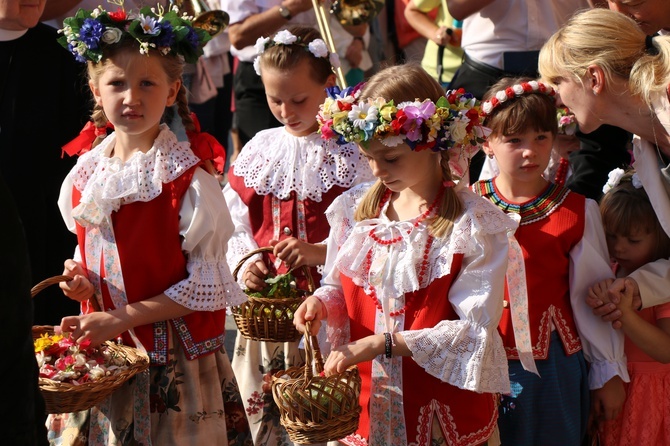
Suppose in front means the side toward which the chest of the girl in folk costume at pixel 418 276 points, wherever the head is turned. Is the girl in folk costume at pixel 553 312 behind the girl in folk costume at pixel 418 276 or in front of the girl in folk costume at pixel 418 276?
behind

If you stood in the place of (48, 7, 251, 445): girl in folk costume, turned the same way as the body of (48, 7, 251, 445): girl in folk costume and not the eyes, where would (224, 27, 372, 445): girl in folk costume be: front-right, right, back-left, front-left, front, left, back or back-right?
back

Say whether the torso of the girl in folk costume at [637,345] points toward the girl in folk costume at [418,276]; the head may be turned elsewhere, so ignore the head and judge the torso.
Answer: yes

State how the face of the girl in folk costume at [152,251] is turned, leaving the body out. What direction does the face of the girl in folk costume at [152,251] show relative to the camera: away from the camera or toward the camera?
toward the camera

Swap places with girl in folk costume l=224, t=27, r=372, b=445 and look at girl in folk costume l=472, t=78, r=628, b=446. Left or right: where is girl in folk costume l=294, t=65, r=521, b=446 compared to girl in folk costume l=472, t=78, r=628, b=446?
right

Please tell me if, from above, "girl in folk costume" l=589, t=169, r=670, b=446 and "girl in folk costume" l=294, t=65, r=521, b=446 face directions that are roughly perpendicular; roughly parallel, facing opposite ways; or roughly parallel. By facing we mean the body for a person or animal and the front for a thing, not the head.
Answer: roughly parallel

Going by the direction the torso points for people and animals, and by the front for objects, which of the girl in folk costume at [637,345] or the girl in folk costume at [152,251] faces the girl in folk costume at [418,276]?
the girl in folk costume at [637,345]

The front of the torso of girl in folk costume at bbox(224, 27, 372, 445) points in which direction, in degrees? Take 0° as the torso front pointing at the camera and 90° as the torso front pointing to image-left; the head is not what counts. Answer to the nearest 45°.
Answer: approximately 0°

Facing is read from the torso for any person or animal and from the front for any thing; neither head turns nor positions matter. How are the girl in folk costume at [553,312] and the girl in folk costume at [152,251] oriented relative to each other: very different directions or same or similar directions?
same or similar directions

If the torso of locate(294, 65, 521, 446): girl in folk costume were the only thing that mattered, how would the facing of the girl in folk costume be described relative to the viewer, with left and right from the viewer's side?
facing the viewer and to the left of the viewer

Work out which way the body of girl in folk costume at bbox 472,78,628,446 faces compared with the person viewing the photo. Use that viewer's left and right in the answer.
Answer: facing the viewer

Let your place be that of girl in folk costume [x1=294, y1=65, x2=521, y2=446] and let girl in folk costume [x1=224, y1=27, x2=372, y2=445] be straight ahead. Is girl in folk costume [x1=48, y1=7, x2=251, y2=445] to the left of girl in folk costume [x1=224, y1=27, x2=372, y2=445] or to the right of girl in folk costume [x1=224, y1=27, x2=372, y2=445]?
left

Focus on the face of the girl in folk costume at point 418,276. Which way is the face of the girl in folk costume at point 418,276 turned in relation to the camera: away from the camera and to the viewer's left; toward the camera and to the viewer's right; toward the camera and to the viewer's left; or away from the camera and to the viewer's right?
toward the camera and to the viewer's left

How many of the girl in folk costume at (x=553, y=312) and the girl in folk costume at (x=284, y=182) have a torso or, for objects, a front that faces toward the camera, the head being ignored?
2

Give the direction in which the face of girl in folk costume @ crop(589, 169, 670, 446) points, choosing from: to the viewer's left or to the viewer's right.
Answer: to the viewer's left
